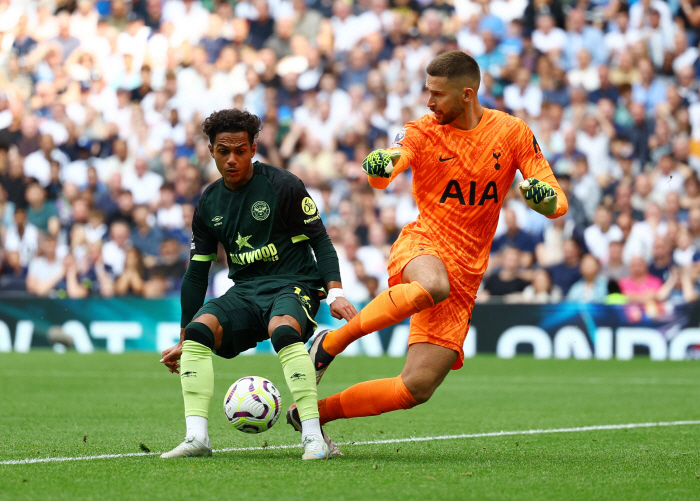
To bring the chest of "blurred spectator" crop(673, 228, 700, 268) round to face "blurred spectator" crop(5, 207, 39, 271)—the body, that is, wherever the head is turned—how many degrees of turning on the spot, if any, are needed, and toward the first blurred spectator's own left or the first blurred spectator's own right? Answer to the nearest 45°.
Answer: approximately 90° to the first blurred spectator's own right

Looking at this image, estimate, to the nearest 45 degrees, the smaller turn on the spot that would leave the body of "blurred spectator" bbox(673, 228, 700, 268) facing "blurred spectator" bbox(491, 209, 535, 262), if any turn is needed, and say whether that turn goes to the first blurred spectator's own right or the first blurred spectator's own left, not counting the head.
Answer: approximately 90° to the first blurred spectator's own right

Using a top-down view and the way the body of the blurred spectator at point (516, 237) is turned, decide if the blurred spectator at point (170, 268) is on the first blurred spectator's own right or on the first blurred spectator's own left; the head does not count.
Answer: on the first blurred spectator's own right

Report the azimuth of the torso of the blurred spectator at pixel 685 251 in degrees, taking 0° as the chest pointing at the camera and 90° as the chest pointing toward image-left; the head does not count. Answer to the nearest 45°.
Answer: approximately 0°

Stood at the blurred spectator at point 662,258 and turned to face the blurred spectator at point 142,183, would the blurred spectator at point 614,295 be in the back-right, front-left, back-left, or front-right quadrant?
front-left

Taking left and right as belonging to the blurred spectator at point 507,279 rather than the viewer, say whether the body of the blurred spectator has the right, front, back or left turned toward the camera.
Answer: front

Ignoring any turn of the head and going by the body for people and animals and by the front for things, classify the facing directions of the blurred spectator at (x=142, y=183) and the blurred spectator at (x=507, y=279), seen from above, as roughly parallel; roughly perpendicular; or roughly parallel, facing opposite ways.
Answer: roughly parallel

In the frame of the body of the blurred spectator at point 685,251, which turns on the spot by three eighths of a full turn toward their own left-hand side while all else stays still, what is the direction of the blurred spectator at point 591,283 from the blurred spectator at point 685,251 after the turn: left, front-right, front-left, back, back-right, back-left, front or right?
back-left

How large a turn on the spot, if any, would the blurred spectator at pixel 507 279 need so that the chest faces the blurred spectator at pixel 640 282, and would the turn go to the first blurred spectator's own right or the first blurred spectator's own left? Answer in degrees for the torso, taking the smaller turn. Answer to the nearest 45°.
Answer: approximately 90° to the first blurred spectator's own left

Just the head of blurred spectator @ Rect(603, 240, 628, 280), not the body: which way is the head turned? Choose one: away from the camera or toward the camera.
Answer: toward the camera

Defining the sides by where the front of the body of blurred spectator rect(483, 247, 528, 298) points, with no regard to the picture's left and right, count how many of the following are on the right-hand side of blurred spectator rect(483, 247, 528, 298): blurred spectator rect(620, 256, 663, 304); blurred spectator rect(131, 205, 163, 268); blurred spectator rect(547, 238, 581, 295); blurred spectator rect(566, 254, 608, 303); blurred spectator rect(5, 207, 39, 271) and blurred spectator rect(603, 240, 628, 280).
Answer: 2

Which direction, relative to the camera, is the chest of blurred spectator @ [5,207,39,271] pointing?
toward the camera

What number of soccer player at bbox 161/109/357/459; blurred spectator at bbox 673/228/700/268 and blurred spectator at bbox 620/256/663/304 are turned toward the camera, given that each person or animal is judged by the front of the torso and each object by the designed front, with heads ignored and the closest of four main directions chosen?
3

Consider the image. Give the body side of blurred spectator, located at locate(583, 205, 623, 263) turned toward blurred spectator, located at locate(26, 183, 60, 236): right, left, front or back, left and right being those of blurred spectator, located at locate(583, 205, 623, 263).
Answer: right

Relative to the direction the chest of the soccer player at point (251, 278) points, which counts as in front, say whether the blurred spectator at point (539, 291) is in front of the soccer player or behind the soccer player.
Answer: behind

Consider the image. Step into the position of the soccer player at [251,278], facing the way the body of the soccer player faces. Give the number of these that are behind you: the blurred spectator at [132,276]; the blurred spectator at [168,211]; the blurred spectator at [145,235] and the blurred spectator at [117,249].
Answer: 4

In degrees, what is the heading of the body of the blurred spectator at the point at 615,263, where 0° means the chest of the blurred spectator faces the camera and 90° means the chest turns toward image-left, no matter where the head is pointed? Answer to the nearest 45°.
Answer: approximately 0°

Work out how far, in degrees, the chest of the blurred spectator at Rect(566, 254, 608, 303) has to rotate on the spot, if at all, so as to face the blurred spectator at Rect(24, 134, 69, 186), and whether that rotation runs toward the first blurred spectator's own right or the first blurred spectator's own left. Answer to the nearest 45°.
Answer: approximately 90° to the first blurred spectator's own right

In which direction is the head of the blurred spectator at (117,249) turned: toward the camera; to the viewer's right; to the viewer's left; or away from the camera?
toward the camera

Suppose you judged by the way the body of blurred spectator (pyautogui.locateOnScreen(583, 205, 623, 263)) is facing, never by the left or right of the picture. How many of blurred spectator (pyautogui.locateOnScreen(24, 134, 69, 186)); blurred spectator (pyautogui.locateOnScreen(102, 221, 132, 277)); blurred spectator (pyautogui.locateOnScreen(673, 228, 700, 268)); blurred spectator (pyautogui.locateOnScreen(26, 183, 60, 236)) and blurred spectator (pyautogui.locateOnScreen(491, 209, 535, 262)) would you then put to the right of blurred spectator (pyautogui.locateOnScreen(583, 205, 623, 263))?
4

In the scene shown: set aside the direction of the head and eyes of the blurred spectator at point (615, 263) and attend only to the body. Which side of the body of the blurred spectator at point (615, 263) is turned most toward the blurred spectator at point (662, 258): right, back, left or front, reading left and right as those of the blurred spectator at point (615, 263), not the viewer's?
left

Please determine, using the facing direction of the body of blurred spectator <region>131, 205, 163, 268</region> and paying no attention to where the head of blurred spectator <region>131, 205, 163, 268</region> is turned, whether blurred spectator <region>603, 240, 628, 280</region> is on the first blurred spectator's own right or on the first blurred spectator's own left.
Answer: on the first blurred spectator's own left

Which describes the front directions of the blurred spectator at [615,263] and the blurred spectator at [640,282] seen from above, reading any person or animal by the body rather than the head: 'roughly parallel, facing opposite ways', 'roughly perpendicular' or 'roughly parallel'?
roughly parallel
